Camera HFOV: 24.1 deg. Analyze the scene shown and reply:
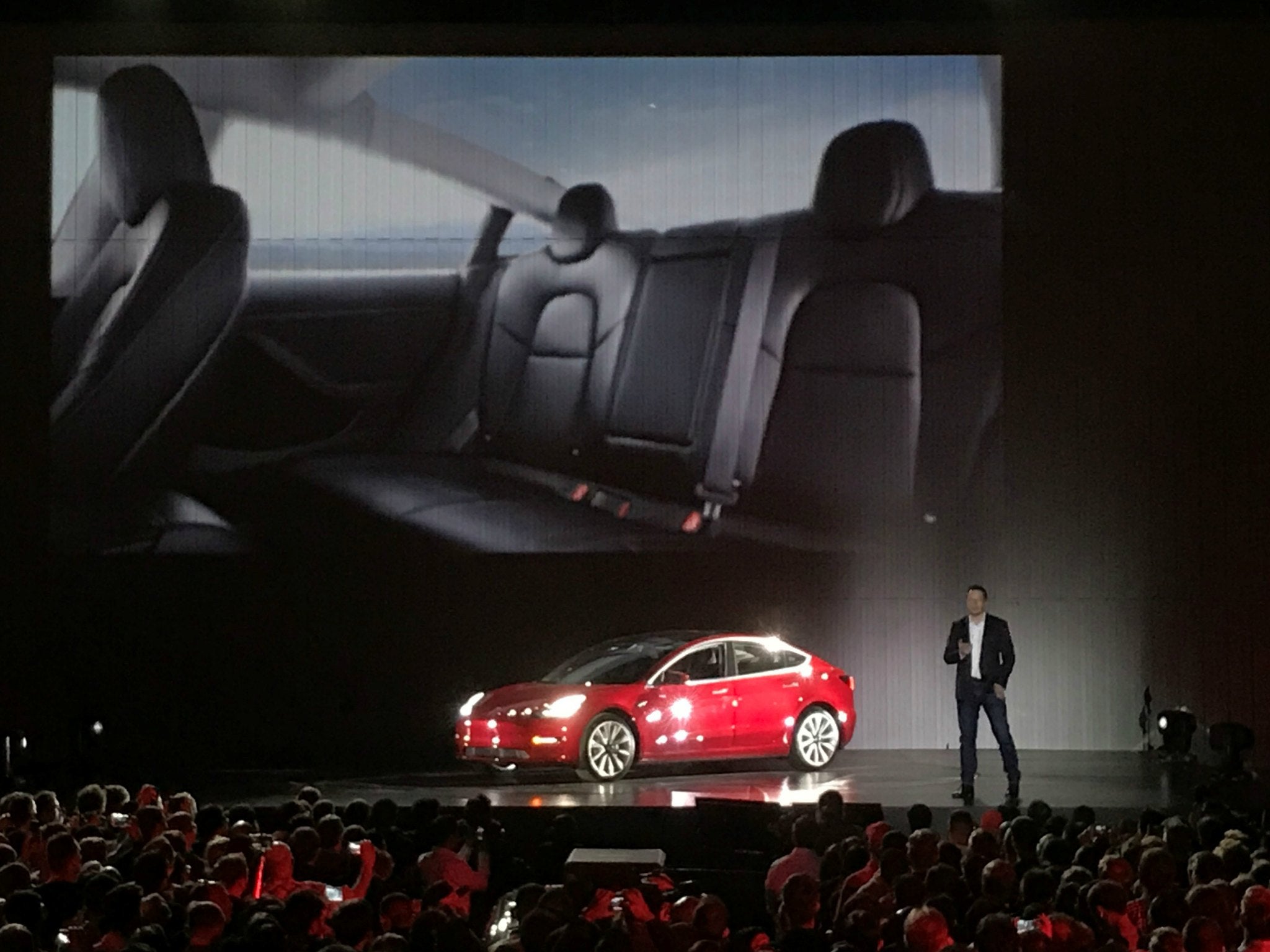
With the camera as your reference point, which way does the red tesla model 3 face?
facing the viewer and to the left of the viewer

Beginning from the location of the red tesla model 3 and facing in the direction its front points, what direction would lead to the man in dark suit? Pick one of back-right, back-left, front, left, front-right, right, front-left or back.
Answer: left

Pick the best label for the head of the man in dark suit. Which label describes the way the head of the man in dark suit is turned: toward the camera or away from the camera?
toward the camera

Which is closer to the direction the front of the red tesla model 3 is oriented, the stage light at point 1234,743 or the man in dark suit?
the man in dark suit

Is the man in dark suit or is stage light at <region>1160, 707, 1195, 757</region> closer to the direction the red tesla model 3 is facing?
the man in dark suit

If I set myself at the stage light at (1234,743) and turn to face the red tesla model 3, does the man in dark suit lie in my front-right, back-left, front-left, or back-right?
front-left

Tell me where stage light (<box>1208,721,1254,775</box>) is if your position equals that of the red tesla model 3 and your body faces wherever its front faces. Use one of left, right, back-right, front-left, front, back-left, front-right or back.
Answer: back-left
